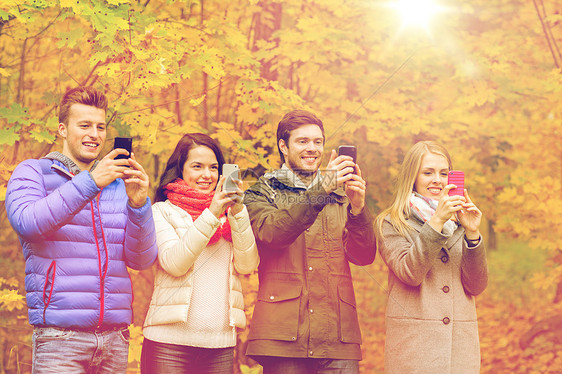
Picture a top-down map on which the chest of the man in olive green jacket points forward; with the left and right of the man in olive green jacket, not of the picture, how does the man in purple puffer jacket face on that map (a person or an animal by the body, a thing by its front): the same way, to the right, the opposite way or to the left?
the same way

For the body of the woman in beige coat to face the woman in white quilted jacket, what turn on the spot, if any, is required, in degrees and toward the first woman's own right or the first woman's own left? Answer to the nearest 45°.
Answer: approximately 135° to the first woman's own right

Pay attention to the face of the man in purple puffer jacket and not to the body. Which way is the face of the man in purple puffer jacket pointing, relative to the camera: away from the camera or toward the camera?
toward the camera

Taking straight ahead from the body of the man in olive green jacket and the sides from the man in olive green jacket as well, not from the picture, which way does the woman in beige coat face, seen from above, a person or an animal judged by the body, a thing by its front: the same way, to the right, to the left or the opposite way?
the same way

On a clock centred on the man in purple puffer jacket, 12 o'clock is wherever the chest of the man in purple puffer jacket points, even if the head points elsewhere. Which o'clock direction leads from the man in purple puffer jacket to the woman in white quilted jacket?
The woman in white quilted jacket is roughly at 10 o'clock from the man in purple puffer jacket.

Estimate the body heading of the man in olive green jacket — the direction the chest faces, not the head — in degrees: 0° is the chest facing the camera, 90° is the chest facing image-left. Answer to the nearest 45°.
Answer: approximately 315°

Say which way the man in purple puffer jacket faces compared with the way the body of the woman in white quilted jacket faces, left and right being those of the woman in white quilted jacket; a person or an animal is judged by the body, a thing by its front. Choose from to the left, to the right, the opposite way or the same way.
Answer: the same way

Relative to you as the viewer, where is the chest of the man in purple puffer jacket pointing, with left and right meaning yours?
facing the viewer and to the right of the viewer

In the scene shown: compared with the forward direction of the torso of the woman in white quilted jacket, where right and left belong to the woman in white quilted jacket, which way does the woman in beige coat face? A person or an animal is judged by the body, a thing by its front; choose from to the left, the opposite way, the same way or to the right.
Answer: the same way

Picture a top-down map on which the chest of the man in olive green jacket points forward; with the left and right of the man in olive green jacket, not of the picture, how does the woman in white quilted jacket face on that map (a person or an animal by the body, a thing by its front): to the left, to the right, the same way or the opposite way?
the same way

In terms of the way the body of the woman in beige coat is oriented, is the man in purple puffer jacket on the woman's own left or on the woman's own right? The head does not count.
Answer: on the woman's own right

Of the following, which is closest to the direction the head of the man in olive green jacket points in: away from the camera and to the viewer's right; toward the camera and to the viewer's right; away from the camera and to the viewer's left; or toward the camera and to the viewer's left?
toward the camera and to the viewer's right

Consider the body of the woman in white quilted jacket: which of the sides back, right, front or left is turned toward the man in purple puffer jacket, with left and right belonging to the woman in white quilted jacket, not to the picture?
right

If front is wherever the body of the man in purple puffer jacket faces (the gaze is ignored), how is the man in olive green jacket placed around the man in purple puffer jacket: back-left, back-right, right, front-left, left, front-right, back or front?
front-left

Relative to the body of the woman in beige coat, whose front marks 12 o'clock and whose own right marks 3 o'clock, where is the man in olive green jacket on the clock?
The man in olive green jacket is roughly at 4 o'clock from the woman in beige coat.
